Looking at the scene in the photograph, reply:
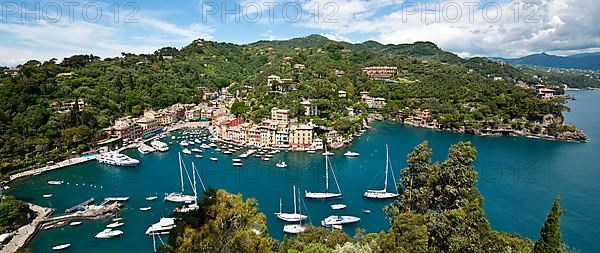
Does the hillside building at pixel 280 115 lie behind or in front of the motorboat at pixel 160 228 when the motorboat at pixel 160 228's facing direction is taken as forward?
behind

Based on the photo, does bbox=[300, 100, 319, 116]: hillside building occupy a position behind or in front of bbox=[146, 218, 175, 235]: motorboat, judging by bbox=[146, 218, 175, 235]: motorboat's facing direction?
behind

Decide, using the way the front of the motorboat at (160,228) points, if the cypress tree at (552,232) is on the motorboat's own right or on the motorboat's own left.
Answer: on the motorboat's own left

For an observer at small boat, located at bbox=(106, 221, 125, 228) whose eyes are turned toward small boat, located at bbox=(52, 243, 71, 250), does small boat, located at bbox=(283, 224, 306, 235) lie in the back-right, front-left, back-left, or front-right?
back-left

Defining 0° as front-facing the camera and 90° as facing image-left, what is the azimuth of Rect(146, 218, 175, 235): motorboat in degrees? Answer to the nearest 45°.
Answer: approximately 45°

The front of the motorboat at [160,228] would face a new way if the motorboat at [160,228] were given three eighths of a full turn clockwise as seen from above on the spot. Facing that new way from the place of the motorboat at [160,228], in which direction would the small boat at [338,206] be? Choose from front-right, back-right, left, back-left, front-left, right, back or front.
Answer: right

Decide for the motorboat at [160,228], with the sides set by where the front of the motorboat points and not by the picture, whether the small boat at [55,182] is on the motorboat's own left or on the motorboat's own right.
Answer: on the motorboat's own right

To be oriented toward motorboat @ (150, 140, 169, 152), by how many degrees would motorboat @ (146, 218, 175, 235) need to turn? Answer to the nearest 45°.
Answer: approximately 135° to its right

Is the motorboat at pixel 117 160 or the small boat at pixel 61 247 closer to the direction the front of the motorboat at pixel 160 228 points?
the small boat

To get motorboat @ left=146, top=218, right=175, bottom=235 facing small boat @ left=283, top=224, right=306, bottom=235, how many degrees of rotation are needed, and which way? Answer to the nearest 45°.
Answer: approximately 135° to its left
